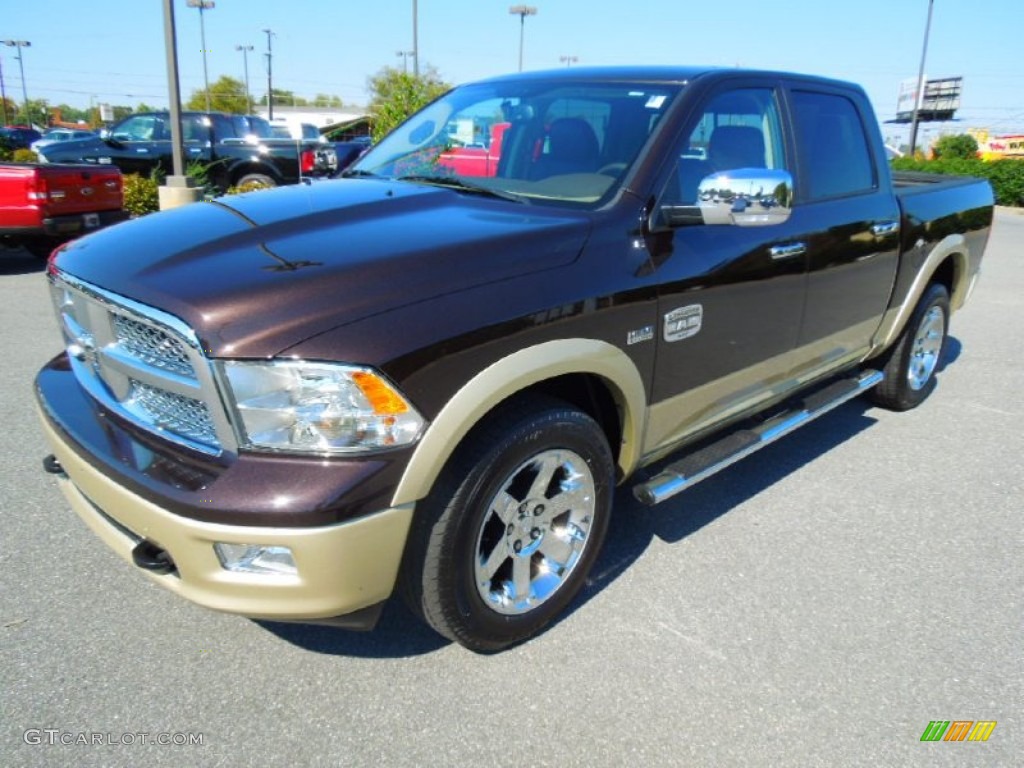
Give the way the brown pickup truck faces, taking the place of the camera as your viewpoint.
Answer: facing the viewer and to the left of the viewer

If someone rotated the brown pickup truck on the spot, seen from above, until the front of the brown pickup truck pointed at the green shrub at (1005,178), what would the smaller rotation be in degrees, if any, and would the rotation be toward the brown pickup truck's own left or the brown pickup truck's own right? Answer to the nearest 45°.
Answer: approximately 180°

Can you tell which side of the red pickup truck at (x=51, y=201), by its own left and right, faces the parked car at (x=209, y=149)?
right

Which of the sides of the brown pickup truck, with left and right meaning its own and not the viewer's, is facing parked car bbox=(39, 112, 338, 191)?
right

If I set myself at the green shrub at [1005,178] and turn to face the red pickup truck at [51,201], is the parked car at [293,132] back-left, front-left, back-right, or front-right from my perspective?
front-right

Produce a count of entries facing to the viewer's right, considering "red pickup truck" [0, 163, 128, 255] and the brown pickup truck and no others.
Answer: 0

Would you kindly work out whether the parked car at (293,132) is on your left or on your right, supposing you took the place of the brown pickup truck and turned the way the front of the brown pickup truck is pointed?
on your right

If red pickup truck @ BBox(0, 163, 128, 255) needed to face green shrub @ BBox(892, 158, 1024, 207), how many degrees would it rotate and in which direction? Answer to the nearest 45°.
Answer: approximately 135° to its right

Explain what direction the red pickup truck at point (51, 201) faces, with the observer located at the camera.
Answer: facing away from the viewer and to the left of the viewer

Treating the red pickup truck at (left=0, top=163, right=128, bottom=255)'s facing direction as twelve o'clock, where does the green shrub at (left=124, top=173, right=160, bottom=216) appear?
The green shrub is roughly at 2 o'clock from the red pickup truck.
